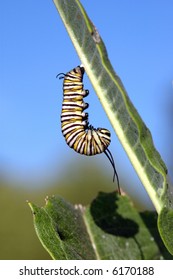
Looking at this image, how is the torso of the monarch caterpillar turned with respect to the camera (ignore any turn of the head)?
to the viewer's right
